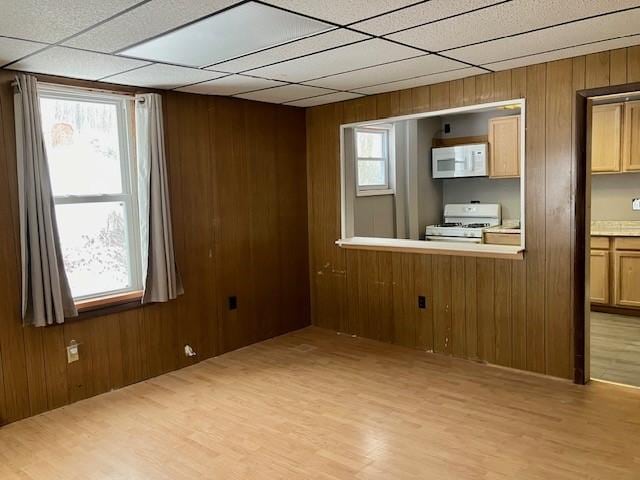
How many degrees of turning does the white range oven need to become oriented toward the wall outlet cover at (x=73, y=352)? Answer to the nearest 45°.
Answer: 0° — it already faces it

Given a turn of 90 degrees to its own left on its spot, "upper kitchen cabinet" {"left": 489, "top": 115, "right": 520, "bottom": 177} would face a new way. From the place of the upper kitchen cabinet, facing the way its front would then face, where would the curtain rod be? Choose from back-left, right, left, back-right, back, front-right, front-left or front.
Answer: right

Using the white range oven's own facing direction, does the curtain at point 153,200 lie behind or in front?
in front

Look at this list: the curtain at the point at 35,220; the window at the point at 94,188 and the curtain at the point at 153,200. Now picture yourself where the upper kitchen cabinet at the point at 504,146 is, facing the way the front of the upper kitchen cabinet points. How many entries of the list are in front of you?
3

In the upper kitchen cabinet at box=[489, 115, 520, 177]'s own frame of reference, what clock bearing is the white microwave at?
The white microwave is roughly at 2 o'clock from the upper kitchen cabinet.

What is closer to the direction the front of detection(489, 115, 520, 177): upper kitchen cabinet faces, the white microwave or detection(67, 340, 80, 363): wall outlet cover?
the wall outlet cover

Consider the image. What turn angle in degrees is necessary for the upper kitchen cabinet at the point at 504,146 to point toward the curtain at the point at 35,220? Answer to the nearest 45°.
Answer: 0° — it already faces it

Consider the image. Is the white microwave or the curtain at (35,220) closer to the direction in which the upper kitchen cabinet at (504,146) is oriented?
the curtain

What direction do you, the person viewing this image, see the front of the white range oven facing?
facing the viewer and to the left of the viewer

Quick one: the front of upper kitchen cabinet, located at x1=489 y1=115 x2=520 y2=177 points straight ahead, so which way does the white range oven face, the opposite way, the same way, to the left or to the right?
the same way

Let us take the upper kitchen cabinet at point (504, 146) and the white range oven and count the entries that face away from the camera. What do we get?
0

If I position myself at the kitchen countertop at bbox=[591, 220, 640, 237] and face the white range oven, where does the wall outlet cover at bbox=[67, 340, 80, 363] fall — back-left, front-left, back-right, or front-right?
front-left

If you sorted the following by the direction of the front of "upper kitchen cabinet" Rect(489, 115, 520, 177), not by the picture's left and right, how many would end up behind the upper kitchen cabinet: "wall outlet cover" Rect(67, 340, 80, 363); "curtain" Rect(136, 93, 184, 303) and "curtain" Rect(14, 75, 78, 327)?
0

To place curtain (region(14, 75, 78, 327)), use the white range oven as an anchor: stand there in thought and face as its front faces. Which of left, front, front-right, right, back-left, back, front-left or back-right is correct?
front

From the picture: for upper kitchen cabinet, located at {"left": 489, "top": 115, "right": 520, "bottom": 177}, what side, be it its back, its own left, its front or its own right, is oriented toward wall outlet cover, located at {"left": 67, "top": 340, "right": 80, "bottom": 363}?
front

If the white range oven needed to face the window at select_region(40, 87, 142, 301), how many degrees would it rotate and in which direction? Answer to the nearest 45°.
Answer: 0° — it already faces it

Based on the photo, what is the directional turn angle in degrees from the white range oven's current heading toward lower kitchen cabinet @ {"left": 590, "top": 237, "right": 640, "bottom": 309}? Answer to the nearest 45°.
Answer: approximately 90° to its left
